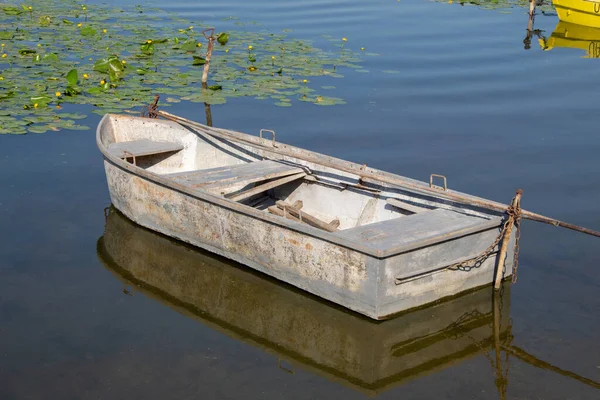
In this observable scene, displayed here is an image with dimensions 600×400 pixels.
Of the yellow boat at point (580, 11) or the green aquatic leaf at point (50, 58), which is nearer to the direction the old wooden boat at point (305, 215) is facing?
the green aquatic leaf

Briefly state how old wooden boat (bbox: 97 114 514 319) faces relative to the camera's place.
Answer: facing away from the viewer and to the left of the viewer

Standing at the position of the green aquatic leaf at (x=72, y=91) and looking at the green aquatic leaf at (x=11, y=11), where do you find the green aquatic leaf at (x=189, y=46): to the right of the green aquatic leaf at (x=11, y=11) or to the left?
right

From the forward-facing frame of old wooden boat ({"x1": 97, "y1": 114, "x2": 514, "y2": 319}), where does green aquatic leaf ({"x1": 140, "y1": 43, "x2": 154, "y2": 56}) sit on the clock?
The green aquatic leaf is roughly at 1 o'clock from the old wooden boat.

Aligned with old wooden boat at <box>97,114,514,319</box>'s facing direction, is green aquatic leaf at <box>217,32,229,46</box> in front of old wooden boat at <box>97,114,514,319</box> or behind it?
in front

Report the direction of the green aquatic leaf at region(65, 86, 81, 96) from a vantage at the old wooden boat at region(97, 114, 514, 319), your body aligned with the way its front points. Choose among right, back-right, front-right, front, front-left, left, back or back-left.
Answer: front

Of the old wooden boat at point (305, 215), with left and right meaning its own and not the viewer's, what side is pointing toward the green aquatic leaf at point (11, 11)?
front

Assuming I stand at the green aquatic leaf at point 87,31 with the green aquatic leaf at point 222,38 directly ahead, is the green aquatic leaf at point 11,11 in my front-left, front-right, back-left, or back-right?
back-left

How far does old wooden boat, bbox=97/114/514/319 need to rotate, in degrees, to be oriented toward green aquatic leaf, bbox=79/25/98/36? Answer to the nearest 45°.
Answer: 0° — it already faces it

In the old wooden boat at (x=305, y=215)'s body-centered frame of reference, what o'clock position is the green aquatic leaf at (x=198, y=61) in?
The green aquatic leaf is roughly at 1 o'clock from the old wooden boat.

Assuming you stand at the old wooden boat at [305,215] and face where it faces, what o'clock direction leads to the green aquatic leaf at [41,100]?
The green aquatic leaf is roughly at 12 o'clock from the old wooden boat.

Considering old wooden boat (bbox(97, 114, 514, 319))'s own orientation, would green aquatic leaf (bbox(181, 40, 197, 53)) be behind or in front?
in front

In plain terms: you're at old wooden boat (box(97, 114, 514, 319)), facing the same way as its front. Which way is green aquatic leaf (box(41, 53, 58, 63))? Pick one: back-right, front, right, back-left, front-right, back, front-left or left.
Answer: front

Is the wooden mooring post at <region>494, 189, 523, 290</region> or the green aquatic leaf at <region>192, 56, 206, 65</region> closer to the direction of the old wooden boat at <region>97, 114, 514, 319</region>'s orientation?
the green aquatic leaf
